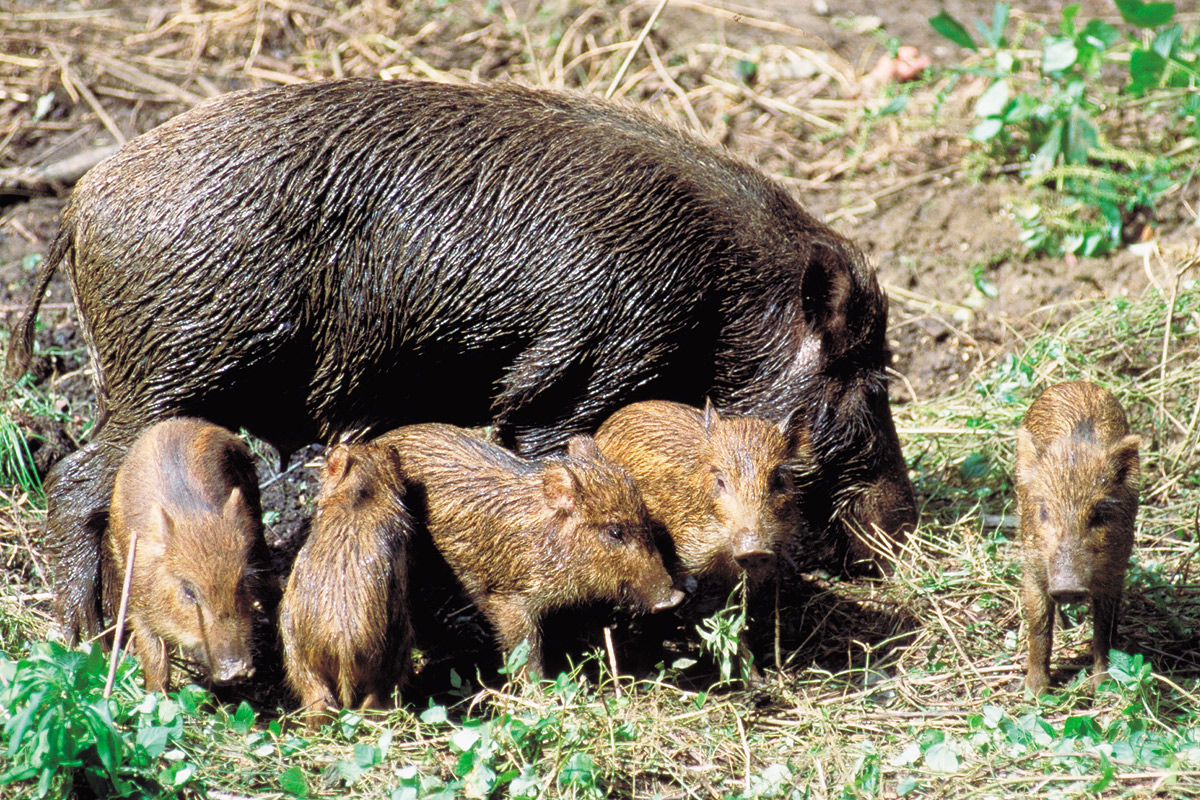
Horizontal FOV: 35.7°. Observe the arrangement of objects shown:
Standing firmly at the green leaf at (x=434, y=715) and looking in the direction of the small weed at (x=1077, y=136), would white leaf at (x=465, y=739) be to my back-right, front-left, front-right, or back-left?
back-right

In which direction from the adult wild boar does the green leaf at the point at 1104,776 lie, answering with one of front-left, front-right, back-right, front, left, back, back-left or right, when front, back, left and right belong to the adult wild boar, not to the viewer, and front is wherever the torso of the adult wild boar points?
front-right

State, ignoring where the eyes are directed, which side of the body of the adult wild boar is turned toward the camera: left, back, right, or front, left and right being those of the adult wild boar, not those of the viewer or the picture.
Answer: right

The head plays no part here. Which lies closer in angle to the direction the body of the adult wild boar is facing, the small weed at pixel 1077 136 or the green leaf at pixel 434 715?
the small weed

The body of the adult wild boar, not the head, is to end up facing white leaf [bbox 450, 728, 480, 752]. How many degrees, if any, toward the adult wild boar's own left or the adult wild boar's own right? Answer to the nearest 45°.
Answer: approximately 90° to the adult wild boar's own right

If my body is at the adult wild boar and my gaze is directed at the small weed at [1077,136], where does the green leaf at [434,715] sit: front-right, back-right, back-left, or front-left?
back-right

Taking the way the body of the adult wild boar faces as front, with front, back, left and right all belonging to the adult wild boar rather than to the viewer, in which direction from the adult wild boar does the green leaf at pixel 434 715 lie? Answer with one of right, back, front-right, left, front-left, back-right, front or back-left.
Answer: right

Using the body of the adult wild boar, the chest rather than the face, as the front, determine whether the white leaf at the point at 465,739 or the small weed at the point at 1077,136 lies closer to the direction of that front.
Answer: the small weed

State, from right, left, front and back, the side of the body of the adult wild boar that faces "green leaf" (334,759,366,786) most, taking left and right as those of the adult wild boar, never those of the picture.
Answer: right

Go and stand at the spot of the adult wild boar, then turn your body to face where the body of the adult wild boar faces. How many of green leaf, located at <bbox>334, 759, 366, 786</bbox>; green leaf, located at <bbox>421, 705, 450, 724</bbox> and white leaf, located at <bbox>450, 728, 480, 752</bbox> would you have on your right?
3

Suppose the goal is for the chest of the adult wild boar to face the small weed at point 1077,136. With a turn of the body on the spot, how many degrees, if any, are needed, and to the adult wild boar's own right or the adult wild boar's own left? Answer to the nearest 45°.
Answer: approximately 45° to the adult wild boar's own left
